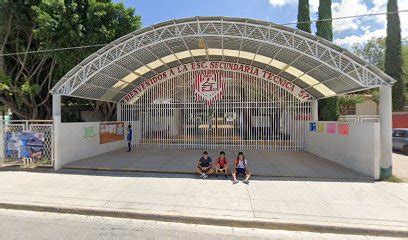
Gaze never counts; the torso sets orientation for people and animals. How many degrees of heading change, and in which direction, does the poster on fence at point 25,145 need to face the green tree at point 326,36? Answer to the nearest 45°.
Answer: approximately 90° to its left

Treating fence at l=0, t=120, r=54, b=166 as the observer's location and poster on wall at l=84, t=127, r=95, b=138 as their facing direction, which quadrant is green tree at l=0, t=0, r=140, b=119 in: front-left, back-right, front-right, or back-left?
front-left

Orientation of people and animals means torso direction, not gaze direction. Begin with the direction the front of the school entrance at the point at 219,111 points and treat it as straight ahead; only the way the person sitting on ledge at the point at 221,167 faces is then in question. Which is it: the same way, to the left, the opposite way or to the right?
the same way

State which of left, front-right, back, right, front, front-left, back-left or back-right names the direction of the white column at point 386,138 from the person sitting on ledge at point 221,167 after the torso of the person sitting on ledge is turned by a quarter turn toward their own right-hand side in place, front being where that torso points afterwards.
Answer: back

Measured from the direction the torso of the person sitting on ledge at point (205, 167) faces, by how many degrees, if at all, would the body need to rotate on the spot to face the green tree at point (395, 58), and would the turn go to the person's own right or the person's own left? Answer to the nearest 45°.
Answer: approximately 135° to the person's own left

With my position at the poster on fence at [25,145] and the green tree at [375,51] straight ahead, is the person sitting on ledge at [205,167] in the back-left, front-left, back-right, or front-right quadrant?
front-right

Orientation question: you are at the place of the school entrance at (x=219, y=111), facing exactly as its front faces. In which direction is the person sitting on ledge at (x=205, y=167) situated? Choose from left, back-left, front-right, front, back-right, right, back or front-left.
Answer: front

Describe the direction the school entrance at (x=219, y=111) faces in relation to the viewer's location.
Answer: facing the viewer

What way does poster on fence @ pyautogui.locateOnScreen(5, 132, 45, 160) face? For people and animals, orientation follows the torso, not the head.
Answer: toward the camera

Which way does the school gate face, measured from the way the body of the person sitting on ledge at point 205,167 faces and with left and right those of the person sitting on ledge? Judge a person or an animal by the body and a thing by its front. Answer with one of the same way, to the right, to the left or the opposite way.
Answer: the same way

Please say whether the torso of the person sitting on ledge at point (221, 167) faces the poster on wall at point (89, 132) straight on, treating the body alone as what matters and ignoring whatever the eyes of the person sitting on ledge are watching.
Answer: no

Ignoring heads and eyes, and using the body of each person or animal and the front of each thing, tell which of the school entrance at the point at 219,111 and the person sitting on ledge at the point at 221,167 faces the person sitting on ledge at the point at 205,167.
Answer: the school entrance
